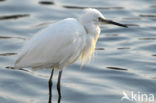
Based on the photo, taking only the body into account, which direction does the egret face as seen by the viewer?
to the viewer's right
